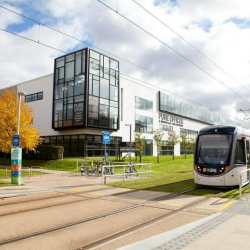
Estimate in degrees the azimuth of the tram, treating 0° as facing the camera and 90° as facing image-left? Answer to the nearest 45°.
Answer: approximately 45°

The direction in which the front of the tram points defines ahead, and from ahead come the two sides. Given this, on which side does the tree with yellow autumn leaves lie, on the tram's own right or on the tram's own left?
on the tram's own right
